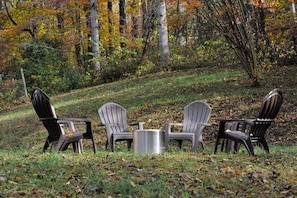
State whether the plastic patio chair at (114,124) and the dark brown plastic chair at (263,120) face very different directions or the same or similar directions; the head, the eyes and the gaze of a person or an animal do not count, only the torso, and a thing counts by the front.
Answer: very different directions

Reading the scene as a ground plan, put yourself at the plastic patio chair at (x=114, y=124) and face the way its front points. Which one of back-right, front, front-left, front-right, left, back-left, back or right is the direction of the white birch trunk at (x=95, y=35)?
back-left

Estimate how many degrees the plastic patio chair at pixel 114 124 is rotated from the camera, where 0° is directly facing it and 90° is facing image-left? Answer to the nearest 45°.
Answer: approximately 315°

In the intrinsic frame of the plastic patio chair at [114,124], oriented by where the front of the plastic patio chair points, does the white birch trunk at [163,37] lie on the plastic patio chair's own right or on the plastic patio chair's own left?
on the plastic patio chair's own left

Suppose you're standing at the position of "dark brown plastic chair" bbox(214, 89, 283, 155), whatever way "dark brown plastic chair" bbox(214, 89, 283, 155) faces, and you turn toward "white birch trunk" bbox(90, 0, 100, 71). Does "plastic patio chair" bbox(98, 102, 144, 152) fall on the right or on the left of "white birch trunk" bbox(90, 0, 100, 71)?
left

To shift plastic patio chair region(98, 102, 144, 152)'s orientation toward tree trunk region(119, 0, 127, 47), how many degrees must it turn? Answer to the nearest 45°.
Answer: approximately 135° to its left

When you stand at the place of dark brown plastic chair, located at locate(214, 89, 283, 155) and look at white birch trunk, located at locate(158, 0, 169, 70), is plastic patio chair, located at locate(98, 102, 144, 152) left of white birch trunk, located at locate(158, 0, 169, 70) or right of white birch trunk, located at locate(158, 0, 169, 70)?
left
